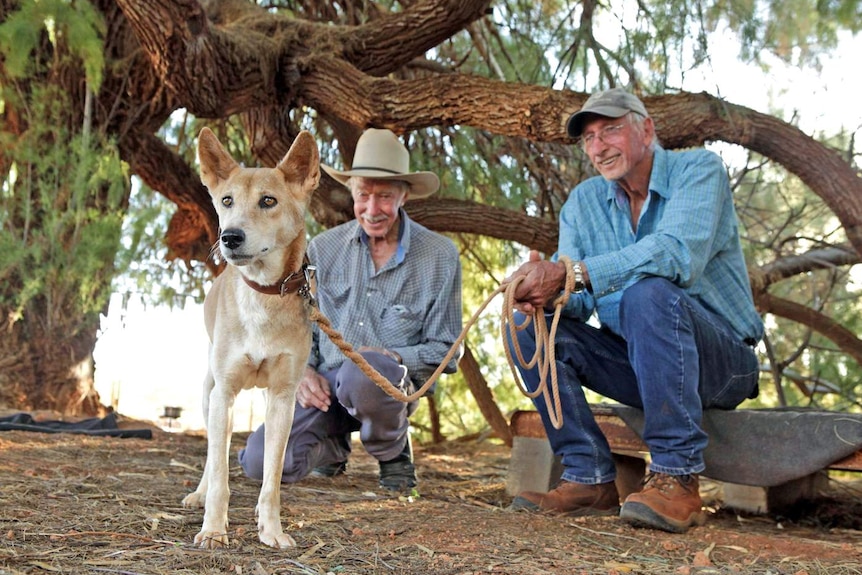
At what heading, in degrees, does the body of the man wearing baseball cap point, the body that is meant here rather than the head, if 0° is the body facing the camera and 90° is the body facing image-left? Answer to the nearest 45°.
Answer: approximately 45°

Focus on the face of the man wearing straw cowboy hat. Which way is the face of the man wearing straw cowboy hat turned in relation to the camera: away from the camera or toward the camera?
toward the camera

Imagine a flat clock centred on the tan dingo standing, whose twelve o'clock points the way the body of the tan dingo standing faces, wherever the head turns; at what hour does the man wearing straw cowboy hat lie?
The man wearing straw cowboy hat is roughly at 7 o'clock from the tan dingo standing.

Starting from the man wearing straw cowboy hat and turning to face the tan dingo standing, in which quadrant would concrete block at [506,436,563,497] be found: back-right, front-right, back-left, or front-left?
back-left

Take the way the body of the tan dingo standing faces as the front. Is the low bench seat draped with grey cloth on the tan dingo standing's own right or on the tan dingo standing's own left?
on the tan dingo standing's own left

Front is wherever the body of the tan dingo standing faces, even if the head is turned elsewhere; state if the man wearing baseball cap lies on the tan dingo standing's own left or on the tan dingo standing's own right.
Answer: on the tan dingo standing's own left

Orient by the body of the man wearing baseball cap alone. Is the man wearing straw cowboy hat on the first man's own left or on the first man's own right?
on the first man's own right

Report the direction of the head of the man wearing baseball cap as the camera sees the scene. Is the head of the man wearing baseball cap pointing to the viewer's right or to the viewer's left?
to the viewer's left

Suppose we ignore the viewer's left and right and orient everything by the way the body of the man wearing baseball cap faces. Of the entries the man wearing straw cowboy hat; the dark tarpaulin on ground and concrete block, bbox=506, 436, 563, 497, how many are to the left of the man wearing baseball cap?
0

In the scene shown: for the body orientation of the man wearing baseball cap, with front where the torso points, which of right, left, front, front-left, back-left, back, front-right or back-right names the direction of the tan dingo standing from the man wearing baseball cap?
front

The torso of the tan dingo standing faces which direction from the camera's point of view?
toward the camera

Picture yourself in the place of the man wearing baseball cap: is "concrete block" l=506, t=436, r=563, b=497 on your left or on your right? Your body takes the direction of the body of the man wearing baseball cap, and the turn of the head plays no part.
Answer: on your right

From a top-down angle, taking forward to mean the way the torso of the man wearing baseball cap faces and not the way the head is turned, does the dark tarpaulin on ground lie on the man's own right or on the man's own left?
on the man's own right

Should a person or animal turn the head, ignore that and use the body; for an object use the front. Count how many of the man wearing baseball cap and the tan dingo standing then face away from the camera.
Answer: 0
